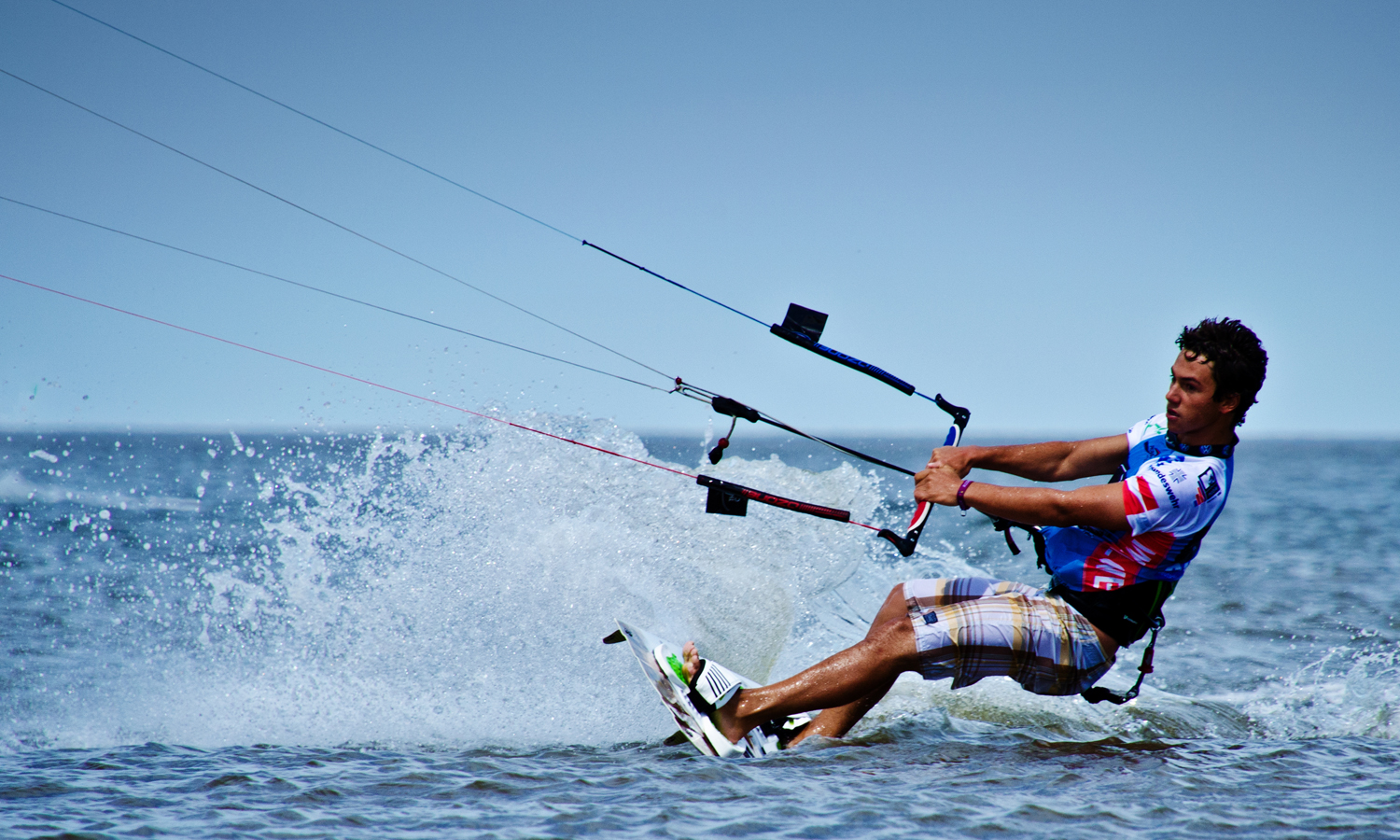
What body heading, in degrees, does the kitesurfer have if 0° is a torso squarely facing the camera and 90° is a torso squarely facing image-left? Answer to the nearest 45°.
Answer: approximately 90°
